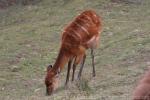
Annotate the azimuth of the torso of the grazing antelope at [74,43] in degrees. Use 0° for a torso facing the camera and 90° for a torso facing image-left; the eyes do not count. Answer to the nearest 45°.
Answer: approximately 45°

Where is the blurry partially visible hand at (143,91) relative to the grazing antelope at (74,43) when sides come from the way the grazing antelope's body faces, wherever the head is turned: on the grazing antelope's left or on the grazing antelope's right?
on the grazing antelope's left
